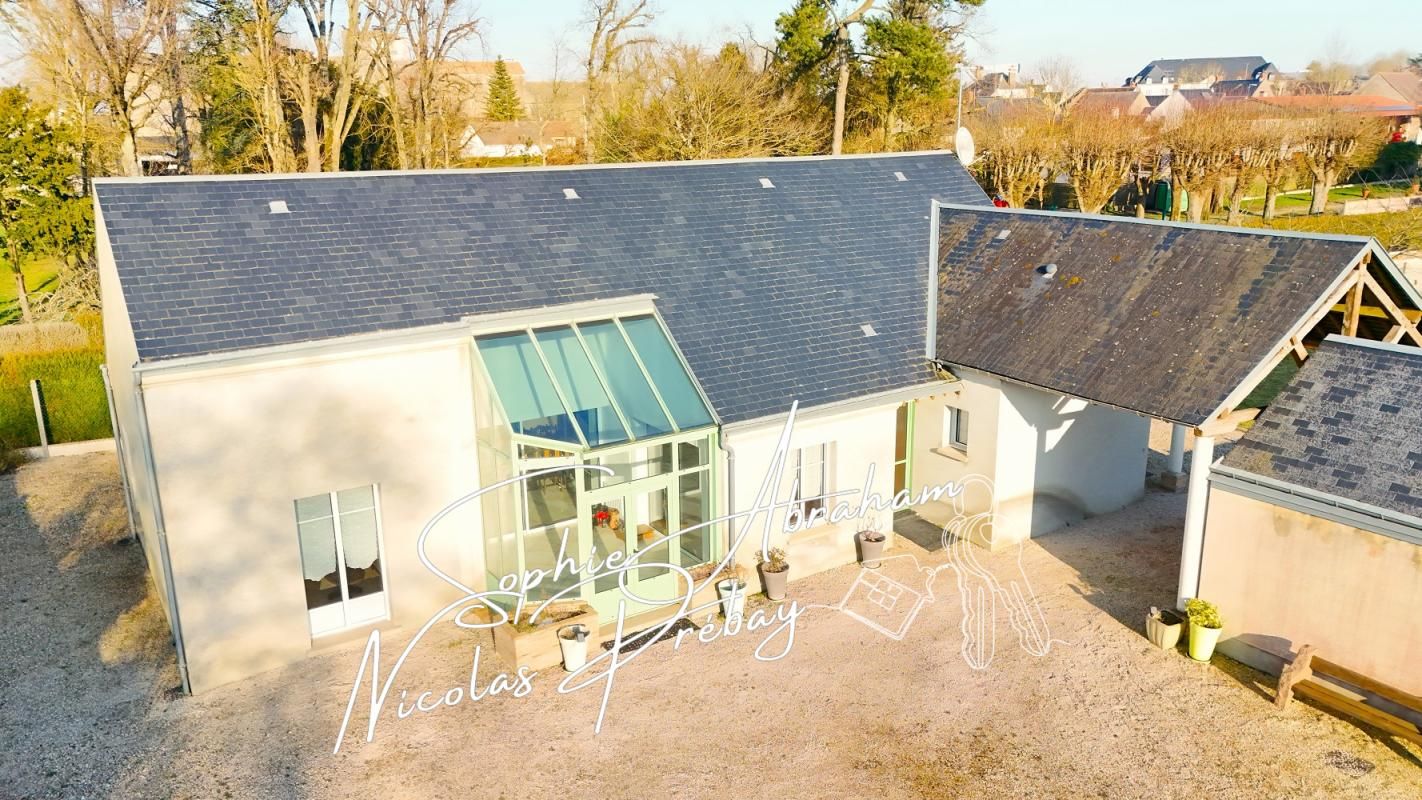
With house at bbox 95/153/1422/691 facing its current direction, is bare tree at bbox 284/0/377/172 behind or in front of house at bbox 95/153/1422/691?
behind

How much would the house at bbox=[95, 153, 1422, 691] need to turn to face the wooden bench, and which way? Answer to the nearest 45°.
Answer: approximately 45° to its left

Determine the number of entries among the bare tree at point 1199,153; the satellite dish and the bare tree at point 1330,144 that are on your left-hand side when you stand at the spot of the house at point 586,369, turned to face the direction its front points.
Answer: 3

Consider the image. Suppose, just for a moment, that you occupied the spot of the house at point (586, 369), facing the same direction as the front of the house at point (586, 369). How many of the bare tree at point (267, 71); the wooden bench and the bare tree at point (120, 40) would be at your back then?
2

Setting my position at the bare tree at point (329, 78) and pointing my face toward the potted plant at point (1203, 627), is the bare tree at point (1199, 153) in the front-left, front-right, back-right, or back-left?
front-left

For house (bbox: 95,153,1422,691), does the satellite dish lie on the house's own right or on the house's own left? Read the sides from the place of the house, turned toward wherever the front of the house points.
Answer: on the house's own left

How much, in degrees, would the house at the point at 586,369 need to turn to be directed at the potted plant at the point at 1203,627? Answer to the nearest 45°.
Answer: approximately 45° to its left

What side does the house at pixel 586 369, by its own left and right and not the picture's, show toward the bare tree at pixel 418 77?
back

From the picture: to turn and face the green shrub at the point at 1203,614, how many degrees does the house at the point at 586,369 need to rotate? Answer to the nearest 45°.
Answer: approximately 45° to its left

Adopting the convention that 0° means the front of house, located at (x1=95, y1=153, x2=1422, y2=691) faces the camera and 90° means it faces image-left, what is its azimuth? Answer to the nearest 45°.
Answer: approximately 315°

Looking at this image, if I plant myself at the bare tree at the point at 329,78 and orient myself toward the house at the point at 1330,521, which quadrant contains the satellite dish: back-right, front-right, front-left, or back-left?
front-left

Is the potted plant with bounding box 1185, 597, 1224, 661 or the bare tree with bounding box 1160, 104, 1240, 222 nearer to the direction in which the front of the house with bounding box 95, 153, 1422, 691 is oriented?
the potted plant

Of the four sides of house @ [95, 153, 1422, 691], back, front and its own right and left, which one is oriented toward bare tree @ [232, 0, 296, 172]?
back
